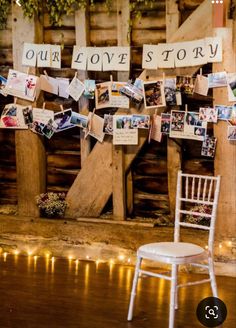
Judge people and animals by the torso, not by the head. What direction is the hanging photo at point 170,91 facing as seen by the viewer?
toward the camera

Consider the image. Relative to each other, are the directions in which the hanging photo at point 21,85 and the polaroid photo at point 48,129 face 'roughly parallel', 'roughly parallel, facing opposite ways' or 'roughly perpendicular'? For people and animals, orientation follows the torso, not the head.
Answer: roughly parallel

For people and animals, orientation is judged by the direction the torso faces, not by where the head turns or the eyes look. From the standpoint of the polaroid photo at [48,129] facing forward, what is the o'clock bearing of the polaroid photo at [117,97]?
the polaroid photo at [117,97] is roughly at 10 o'clock from the polaroid photo at [48,129].

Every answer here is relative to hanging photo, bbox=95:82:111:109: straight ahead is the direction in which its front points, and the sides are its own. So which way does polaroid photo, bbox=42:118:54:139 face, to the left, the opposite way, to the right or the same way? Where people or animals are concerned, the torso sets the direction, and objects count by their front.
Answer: the same way

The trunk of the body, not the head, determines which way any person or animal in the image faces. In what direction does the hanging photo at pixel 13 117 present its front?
toward the camera

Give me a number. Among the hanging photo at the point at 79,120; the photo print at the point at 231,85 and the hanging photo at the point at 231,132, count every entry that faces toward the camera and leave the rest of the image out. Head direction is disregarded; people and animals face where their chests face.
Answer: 3

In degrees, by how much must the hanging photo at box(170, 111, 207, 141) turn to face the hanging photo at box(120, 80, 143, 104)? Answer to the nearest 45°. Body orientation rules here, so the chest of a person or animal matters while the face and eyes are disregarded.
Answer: approximately 90° to its right

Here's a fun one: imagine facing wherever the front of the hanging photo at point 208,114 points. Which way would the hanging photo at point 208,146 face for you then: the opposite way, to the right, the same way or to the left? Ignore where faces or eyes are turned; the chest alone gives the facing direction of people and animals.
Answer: the same way

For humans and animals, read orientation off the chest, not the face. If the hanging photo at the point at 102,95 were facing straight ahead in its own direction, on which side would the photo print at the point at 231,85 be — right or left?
on its left

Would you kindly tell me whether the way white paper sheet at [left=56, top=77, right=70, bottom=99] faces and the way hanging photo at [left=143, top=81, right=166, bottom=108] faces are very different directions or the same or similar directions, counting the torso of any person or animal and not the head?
same or similar directions

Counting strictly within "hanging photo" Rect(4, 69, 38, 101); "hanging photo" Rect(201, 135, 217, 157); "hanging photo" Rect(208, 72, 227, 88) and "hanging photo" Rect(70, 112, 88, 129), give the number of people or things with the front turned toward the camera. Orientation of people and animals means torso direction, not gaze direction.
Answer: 4

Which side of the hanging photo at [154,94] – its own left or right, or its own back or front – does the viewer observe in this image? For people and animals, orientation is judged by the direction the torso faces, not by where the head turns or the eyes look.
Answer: front

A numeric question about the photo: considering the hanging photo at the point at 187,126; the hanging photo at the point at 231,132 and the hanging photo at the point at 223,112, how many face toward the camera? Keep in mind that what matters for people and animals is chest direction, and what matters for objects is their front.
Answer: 3

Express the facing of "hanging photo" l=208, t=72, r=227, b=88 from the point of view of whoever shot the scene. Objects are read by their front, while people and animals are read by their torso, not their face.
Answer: facing the viewer

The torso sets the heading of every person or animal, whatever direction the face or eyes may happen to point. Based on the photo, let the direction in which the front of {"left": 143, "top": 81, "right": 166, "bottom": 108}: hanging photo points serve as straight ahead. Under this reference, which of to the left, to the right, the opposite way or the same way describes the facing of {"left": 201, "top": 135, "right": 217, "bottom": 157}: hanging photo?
the same way

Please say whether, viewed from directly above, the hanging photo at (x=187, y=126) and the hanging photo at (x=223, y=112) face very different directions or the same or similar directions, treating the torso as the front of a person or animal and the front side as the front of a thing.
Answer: same or similar directions
